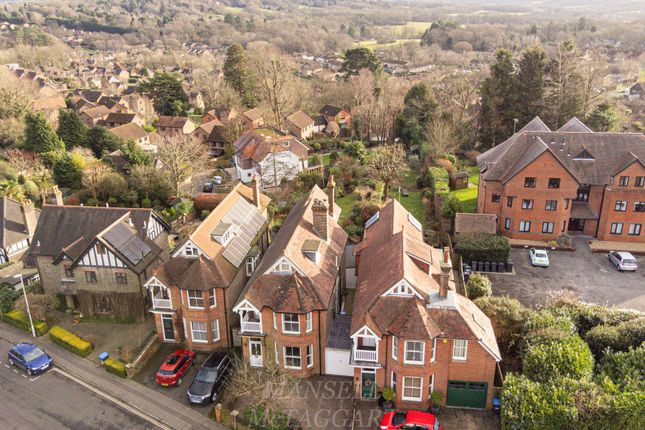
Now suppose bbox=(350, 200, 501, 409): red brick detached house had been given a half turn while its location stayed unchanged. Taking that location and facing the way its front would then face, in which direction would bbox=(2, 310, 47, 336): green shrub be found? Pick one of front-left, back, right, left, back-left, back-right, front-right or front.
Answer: left

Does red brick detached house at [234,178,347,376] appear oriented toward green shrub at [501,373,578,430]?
no

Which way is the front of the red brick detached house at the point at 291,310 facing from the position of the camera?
facing the viewer

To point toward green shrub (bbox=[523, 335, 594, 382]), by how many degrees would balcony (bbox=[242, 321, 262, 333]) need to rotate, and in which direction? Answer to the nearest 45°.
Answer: approximately 45° to its left

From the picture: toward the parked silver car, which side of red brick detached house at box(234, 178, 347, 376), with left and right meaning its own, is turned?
left

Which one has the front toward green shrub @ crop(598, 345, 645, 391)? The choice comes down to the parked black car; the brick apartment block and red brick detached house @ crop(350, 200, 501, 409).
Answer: the brick apartment block

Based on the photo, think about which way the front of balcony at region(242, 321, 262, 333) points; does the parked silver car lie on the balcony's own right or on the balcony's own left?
on the balcony's own left

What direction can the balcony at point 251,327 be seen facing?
toward the camera

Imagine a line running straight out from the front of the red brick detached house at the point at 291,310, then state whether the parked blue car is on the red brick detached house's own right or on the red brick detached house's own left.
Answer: on the red brick detached house's own right

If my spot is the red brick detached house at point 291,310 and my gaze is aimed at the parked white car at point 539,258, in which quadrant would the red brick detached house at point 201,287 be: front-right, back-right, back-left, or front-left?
back-left

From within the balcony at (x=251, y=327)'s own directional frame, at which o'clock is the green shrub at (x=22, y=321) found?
The green shrub is roughly at 4 o'clock from the balcony.

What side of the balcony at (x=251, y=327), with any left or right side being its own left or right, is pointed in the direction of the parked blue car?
right

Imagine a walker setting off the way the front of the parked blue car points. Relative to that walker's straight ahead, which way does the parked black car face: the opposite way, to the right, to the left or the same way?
to the right

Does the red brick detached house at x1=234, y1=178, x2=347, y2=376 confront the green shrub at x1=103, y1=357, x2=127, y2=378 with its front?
no

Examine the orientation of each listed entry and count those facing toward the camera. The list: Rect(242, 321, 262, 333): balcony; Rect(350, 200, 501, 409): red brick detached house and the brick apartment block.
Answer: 3

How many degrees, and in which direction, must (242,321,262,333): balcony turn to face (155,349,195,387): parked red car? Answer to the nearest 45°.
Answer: approximately 90° to its right
